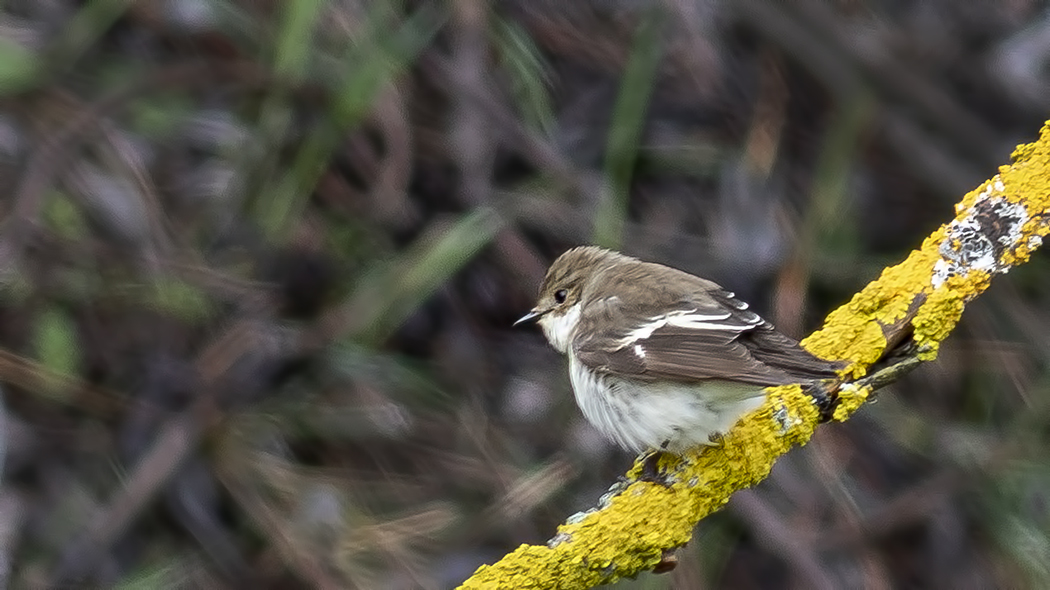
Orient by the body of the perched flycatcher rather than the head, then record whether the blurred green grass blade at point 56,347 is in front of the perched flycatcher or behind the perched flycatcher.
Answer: in front

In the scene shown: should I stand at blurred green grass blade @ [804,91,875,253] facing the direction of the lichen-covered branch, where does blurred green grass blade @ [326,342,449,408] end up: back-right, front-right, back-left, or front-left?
front-right

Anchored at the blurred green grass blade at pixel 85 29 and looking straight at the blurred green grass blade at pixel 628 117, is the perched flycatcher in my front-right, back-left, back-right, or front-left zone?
front-right

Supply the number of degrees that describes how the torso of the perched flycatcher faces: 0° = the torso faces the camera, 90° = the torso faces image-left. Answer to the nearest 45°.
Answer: approximately 90°

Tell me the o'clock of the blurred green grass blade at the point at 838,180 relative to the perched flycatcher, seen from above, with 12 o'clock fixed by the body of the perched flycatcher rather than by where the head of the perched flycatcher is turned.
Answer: The blurred green grass blade is roughly at 4 o'clock from the perched flycatcher.
